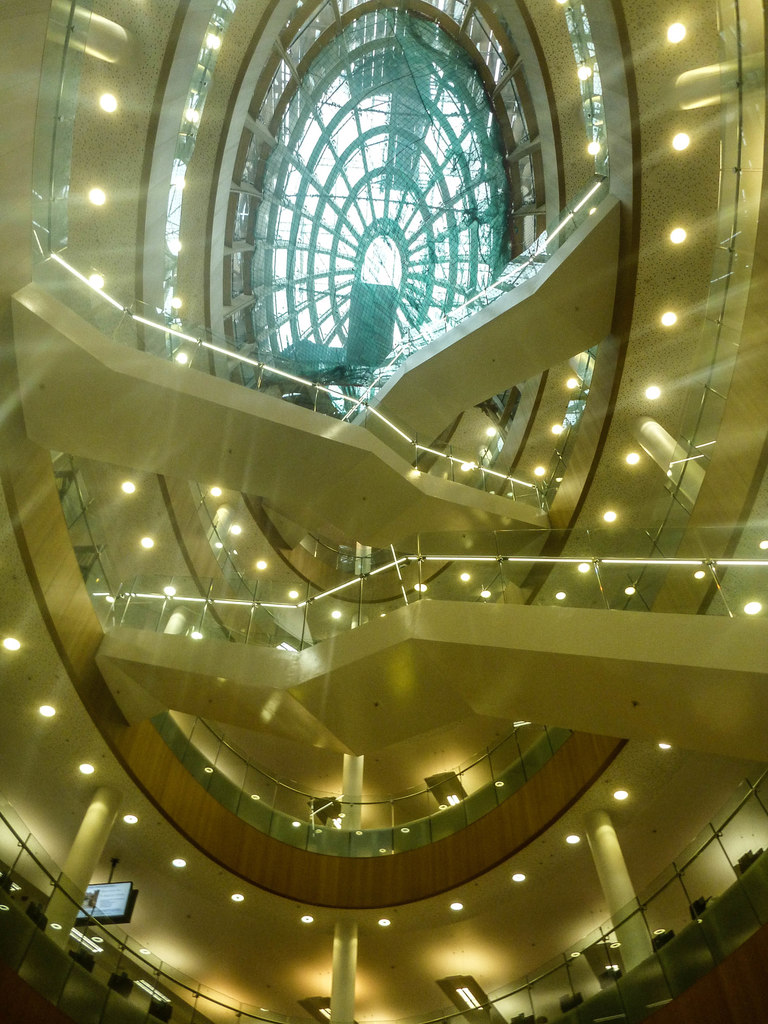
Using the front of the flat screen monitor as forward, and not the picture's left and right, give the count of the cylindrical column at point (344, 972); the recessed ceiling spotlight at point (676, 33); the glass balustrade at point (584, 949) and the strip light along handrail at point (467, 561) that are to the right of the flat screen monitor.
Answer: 0

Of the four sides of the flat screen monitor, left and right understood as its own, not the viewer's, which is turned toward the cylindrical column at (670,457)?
left

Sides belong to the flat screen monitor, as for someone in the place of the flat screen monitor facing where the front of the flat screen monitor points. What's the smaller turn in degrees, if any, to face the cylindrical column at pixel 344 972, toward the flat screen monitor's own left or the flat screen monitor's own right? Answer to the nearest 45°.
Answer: approximately 135° to the flat screen monitor's own left

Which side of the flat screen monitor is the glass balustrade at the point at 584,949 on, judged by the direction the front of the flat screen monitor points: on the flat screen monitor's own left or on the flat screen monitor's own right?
on the flat screen monitor's own left

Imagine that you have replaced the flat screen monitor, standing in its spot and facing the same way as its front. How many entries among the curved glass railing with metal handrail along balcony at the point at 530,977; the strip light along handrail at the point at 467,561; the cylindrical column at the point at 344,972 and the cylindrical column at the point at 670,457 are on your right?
0

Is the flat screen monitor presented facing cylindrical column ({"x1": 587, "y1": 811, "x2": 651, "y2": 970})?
no

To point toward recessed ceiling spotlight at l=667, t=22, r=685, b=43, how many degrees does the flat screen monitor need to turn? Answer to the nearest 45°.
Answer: approximately 90° to its left

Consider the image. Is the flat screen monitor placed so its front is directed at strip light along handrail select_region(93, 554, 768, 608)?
no

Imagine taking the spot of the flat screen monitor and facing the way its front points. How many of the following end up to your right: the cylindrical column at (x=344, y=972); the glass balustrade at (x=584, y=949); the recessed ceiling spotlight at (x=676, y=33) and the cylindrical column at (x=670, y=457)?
0

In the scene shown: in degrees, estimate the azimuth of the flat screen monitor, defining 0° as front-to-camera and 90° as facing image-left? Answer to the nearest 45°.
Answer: approximately 45°
